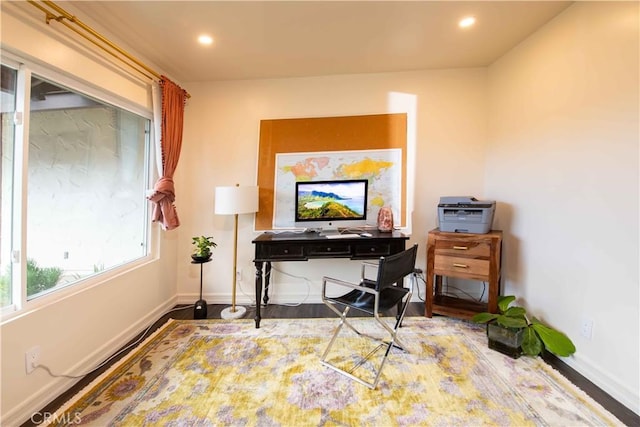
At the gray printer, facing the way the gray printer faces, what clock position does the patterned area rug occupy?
The patterned area rug is roughly at 1 o'clock from the gray printer.

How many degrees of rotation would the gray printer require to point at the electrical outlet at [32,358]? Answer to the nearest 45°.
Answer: approximately 45° to its right

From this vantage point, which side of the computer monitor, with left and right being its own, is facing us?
front

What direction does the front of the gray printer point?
toward the camera

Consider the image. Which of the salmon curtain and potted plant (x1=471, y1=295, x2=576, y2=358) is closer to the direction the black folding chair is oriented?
the salmon curtain

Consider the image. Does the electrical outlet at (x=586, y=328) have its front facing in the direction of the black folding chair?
yes

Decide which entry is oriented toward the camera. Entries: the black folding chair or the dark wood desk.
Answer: the dark wood desk

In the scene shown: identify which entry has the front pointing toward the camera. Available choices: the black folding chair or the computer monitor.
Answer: the computer monitor

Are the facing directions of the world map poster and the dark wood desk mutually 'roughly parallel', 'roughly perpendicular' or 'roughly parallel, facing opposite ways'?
roughly parallel

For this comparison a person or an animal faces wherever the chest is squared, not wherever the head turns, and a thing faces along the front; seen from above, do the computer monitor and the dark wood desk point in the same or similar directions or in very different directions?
same or similar directions

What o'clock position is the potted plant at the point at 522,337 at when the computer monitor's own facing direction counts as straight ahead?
The potted plant is roughly at 10 o'clock from the computer monitor.

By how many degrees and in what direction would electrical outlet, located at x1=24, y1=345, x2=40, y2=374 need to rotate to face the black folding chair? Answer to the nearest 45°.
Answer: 0° — it already faces it

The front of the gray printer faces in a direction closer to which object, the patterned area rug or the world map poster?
the patterned area rug

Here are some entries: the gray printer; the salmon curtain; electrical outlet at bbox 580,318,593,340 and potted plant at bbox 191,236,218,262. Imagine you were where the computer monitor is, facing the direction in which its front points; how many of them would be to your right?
2

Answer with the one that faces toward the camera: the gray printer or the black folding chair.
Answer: the gray printer

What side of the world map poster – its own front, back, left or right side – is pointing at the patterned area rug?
front
